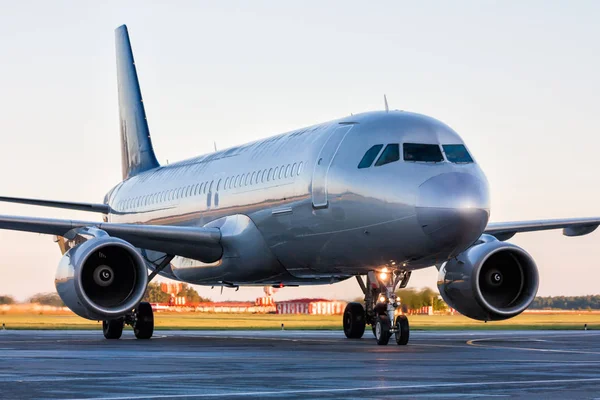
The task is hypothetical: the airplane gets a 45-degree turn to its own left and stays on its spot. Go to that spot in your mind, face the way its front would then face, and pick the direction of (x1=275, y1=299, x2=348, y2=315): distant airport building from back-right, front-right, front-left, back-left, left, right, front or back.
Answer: left

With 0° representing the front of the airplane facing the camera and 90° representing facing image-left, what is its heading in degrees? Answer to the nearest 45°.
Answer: approximately 315°
